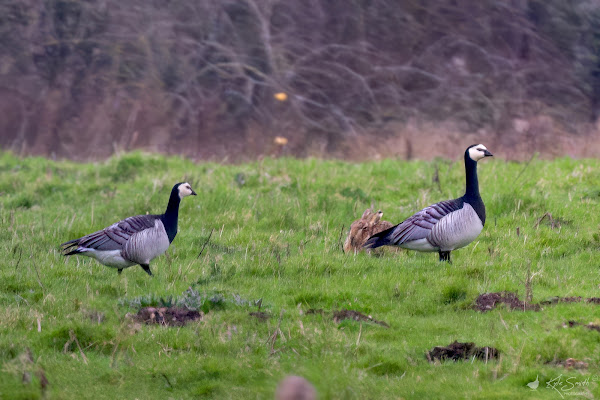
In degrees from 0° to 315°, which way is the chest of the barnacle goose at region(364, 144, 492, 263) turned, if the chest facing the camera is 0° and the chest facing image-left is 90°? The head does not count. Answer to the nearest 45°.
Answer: approximately 270°

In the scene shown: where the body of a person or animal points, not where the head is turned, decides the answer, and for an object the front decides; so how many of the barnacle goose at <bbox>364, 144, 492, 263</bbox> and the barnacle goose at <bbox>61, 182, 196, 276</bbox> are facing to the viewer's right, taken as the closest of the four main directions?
2

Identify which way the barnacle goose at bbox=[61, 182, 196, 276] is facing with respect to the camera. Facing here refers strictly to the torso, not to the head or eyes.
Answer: to the viewer's right

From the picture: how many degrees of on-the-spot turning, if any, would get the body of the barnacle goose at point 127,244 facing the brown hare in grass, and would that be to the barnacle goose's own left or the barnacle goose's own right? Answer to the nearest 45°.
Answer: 0° — it already faces it

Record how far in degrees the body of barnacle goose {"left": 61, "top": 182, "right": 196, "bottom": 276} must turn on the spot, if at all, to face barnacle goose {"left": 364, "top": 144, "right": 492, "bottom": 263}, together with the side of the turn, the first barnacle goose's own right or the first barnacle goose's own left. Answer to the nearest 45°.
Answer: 0° — it already faces it

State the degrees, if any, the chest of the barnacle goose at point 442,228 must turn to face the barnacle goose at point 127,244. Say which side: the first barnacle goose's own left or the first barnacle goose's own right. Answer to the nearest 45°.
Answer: approximately 180°
